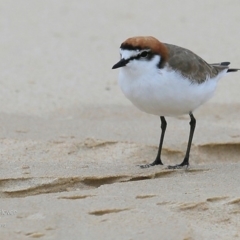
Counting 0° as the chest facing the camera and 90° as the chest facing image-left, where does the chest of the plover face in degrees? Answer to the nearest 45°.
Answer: approximately 45°
